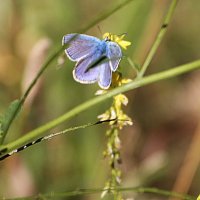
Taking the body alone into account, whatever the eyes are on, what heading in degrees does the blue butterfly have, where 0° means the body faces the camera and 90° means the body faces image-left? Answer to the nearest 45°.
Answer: approximately 225°
